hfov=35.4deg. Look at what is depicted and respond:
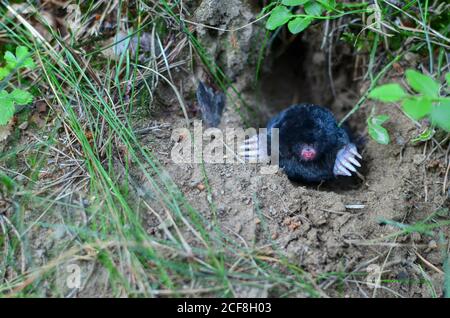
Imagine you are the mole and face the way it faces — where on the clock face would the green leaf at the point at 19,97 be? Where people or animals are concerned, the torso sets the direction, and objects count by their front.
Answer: The green leaf is roughly at 2 o'clock from the mole.

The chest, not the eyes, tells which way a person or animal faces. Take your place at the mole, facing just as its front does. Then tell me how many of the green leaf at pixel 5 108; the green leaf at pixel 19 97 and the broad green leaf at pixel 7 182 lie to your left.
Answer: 0

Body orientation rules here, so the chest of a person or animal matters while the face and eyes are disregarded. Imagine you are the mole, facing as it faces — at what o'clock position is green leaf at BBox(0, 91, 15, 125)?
The green leaf is roughly at 2 o'clock from the mole.

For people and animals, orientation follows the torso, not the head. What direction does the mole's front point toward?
toward the camera

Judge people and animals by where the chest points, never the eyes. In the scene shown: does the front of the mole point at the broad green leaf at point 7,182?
no
